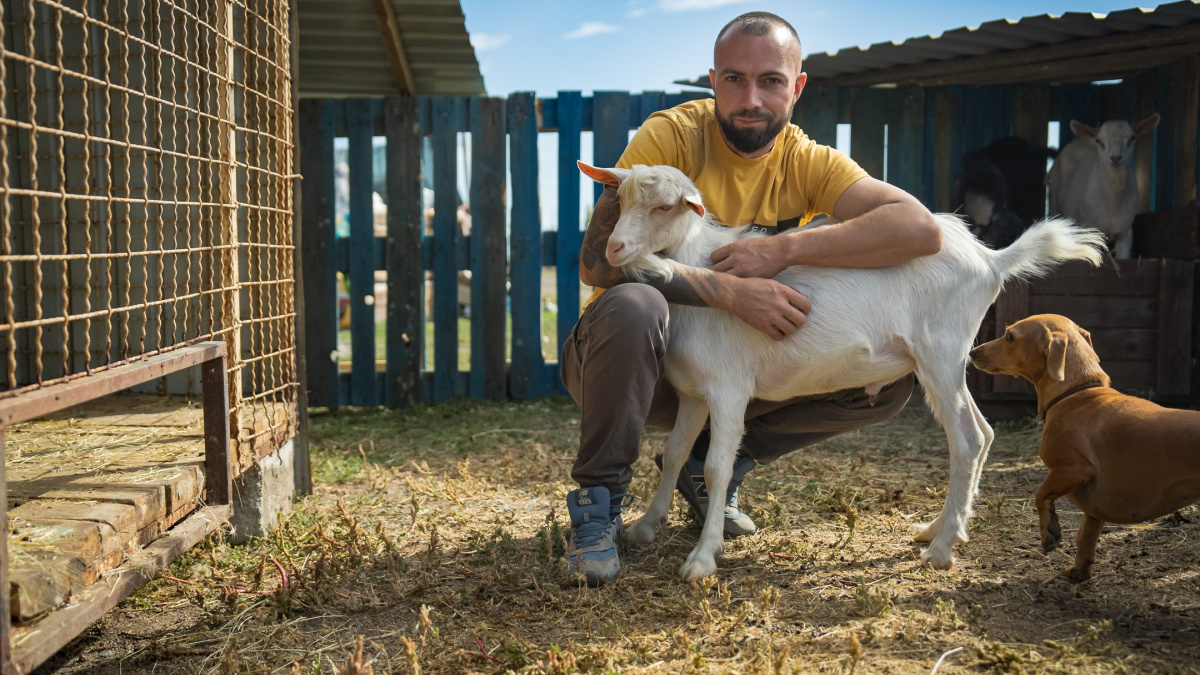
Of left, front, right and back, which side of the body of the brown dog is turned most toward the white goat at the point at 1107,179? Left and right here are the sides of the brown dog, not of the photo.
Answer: right

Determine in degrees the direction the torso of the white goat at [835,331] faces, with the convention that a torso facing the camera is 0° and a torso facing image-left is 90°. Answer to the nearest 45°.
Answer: approximately 90°

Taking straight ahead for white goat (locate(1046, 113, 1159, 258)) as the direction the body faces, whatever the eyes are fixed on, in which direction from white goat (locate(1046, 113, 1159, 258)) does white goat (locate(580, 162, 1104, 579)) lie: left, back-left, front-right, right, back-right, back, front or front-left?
front-right

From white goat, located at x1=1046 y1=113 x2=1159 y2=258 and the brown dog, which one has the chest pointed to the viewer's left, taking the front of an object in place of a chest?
the brown dog

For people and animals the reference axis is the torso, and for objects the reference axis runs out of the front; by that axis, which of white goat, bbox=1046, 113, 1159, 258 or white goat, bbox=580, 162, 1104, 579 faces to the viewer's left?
white goat, bbox=580, 162, 1104, 579

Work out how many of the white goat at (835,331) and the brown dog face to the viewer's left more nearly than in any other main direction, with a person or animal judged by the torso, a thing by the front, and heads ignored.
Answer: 2

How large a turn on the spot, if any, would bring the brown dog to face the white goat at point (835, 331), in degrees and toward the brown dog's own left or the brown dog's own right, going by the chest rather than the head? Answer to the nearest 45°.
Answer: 0° — it already faces it

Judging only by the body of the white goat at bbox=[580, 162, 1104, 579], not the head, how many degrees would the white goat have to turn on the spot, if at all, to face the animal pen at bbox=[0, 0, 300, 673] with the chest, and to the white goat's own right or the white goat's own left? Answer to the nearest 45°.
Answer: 0° — it already faces it

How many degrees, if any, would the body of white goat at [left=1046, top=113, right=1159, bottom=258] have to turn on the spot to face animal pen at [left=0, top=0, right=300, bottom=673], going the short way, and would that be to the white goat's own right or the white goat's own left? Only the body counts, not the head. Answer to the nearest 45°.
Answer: approximately 90° to the white goat's own right

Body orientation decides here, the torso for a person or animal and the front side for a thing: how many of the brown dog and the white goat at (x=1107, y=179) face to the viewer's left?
1

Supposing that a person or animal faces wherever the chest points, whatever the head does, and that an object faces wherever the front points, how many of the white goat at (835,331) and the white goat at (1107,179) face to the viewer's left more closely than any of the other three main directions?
1

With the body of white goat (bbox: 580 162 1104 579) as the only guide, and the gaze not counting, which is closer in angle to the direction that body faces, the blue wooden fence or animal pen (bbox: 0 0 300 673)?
the animal pen

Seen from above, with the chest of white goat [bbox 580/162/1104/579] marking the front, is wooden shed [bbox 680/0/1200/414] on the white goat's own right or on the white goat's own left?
on the white goat's own right

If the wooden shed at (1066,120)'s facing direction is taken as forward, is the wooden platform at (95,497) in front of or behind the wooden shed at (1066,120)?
in front

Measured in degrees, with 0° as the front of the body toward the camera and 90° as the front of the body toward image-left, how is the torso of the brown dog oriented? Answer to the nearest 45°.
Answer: approximately 90°

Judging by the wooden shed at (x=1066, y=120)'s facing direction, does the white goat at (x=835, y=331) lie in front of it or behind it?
in front

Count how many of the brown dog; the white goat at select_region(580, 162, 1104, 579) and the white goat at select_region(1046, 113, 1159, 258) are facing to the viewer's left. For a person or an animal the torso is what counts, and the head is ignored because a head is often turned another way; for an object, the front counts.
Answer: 2
